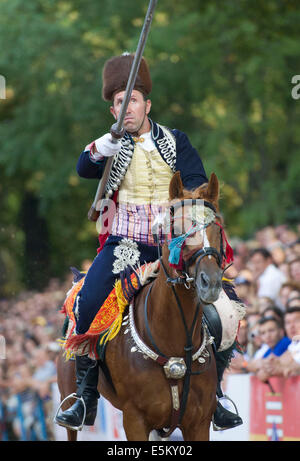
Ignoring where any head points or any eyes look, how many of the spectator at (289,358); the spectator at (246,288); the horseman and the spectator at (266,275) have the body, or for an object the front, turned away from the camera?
0

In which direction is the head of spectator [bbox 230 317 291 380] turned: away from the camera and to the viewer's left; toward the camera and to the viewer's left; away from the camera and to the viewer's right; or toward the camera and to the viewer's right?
toward the camera and to the viewer's left

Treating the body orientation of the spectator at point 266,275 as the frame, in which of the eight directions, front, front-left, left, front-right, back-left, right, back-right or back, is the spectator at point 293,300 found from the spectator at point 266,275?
front-left

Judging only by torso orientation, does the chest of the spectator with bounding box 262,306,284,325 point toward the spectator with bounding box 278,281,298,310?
no

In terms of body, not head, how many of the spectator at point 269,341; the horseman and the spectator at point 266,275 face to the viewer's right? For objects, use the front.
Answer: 0

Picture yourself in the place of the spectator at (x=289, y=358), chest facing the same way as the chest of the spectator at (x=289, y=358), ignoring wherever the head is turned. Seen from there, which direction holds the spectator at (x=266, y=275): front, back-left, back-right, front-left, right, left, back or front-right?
back-right

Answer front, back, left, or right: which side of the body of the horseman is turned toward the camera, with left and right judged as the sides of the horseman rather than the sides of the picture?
front

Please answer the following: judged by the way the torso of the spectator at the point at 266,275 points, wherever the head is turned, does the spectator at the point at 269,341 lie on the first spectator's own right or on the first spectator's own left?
on the first spectator's own left

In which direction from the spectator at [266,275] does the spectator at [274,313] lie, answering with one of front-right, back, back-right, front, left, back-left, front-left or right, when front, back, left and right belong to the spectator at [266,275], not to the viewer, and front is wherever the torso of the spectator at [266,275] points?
front-left

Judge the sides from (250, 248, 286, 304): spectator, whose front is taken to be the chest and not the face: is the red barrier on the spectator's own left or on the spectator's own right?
on the spectator's own left

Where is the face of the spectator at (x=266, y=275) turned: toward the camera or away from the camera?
toward the camera

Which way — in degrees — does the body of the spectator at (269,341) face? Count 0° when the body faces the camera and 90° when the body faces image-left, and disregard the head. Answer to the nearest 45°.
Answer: approximately 45°

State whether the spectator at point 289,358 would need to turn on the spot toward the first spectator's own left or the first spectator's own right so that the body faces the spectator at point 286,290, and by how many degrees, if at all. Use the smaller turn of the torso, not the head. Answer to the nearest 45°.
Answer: approximately 135° to the first spectator's own right

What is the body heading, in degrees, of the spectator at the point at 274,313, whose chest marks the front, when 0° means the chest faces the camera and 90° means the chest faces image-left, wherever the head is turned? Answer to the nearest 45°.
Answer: approximately 45°

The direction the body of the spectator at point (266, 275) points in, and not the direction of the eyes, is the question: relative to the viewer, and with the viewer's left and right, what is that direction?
facing the viewer and to the left of the viewer

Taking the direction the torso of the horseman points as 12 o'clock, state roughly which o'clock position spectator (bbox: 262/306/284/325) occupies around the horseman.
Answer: The spectator is roughly at 7 o'clock from the horseman.
